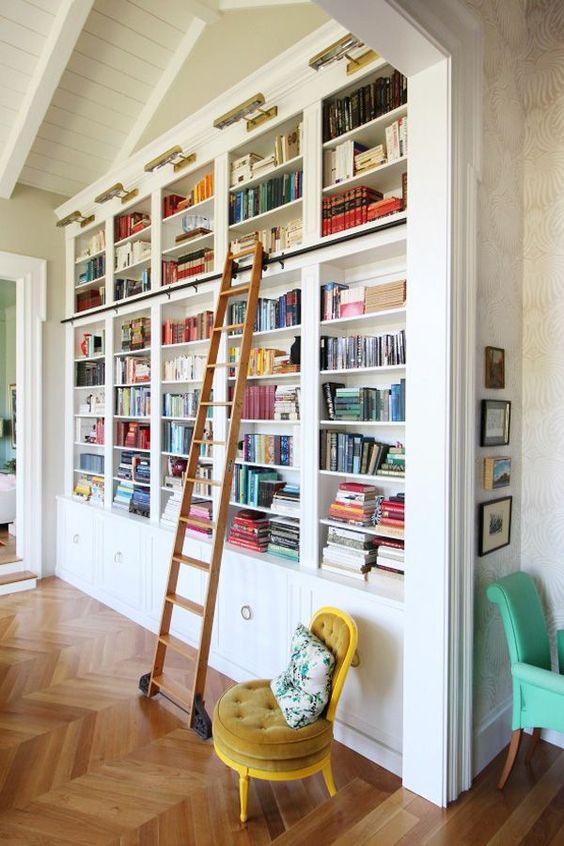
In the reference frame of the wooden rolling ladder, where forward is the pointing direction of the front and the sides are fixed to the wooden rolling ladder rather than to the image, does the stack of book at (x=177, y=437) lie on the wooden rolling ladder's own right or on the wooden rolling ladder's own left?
on the wooden rolling ladder's own right

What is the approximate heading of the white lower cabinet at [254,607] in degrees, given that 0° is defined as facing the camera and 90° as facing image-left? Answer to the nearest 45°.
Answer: approximately 45°

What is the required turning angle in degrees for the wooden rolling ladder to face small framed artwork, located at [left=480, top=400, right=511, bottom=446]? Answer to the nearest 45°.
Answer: approximately 90° to its left

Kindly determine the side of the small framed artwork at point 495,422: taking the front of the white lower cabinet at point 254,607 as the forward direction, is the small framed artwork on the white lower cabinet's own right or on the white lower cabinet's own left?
on the white lower cabinet's own left
